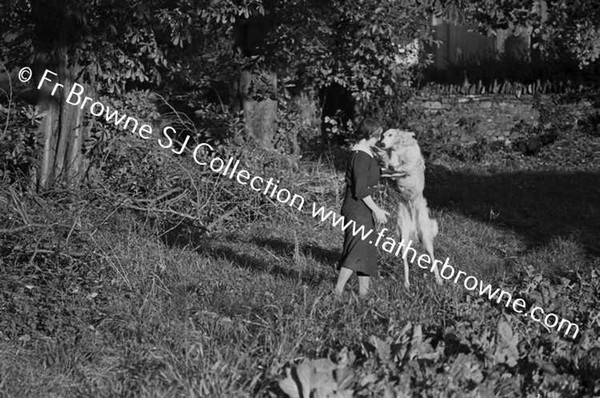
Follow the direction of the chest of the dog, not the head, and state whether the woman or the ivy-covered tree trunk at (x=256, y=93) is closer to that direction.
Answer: the woman

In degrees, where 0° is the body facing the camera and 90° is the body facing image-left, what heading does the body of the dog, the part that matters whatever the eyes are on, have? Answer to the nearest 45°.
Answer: approximately 45°

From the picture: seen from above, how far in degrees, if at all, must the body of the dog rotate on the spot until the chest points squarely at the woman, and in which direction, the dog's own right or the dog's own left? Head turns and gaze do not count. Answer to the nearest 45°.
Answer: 0° — it already faces them

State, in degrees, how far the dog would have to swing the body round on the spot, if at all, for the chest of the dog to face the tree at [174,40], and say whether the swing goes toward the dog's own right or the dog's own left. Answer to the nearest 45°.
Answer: approximately 90° to the dog's own right

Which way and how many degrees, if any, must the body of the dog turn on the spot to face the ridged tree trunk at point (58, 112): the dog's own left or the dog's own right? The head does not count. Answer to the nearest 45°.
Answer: approximately 90° to the dog's own right

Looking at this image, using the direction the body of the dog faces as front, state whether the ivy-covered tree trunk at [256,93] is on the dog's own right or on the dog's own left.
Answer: on the dog's own right

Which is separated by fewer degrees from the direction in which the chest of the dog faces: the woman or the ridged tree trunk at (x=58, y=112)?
the woman

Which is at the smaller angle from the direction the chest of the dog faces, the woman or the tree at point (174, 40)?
the woman
